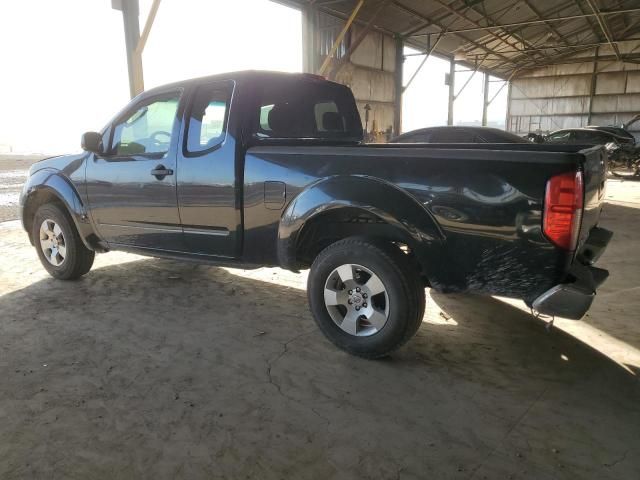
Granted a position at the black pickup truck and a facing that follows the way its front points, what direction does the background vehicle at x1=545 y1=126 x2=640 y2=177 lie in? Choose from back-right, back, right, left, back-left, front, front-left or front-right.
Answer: right

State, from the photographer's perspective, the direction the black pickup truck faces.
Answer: facing away from the viewer and to the left of the viewer
